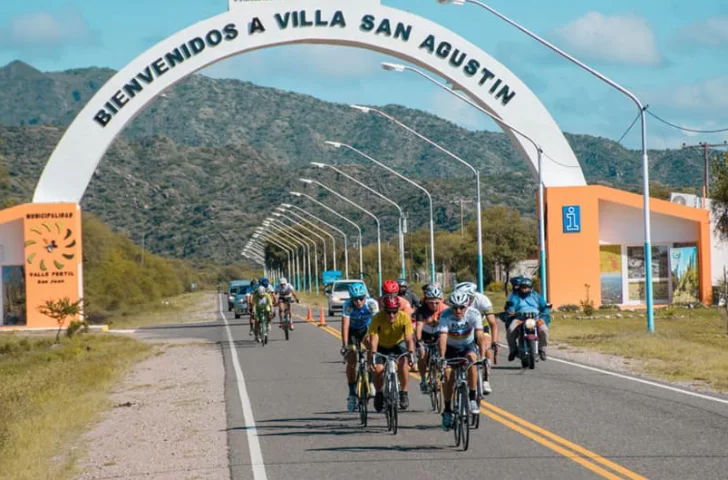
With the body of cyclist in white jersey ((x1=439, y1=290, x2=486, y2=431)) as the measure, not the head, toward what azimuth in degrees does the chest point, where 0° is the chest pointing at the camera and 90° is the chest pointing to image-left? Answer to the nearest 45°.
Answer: approximately 0°

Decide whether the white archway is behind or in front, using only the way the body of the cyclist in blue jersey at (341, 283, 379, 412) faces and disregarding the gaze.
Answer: behind

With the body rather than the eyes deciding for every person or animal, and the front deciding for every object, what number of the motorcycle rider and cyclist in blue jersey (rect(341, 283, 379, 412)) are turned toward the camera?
2

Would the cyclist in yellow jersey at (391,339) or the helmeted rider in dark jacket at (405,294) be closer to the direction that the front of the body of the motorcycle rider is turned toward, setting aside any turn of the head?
the cyclist in yellow jersey

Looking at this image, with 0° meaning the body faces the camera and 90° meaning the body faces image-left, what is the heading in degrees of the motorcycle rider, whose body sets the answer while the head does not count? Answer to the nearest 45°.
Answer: approximately 0°

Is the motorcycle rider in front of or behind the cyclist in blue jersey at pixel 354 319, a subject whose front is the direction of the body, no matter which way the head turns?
behind

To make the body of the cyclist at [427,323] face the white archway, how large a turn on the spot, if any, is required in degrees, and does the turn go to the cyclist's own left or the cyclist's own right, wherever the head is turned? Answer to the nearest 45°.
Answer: approximately 180°

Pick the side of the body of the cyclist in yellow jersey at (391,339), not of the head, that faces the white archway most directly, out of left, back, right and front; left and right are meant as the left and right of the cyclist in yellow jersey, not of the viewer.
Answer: back

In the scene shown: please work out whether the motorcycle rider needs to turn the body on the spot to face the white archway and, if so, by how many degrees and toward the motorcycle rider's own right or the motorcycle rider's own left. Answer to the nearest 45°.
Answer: approximately 180°

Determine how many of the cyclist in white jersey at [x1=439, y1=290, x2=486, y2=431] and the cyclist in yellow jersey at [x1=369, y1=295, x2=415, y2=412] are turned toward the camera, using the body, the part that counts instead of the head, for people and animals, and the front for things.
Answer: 2
